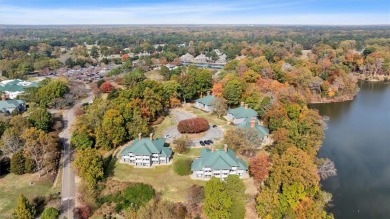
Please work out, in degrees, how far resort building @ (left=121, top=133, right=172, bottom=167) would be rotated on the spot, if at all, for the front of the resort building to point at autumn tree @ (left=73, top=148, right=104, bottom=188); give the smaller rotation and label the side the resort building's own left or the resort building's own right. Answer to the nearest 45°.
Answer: approximately 45° to the resort building's own right

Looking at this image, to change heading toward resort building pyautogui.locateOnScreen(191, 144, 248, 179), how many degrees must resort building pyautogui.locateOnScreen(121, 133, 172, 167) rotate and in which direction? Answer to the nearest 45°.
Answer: approximately 45° to its left

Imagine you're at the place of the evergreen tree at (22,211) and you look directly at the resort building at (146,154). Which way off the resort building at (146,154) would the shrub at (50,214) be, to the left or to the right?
right

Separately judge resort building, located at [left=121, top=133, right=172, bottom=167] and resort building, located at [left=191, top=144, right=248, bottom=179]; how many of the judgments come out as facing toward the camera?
2

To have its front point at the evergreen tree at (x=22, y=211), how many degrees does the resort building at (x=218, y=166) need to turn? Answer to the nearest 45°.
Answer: approximately 45° to its right

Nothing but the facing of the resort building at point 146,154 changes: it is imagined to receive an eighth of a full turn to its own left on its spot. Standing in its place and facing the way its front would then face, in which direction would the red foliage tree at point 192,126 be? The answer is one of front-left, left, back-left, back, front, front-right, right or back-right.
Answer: left

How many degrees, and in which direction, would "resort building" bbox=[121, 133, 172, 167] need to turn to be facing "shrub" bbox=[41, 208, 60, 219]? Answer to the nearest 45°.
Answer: approximately 45° to its right

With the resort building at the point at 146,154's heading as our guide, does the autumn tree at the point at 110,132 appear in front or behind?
behind

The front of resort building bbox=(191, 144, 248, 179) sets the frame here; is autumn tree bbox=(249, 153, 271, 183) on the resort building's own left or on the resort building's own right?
on the resort building's own left

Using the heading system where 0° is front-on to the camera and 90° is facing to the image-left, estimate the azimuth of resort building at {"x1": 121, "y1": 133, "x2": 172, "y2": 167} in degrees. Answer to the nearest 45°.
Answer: approximately 0°

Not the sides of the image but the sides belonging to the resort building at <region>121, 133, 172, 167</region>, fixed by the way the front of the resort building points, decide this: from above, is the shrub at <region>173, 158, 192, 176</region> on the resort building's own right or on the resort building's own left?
on the resort building's own left
